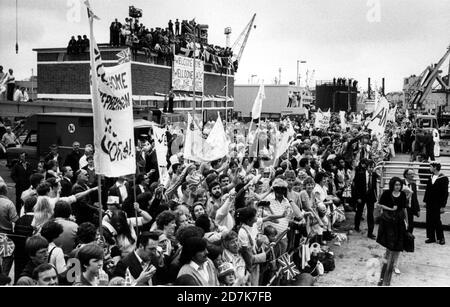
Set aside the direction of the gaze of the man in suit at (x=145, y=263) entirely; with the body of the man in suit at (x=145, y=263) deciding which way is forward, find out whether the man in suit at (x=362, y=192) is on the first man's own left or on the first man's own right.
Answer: on the first man's own left

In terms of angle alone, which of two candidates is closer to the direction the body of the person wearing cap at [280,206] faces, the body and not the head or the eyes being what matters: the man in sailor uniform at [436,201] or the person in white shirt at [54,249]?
the person in white shirt

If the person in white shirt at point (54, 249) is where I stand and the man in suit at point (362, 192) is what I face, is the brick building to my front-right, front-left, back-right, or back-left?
front-left

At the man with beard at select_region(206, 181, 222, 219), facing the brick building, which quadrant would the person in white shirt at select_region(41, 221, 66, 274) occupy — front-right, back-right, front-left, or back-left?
back-left

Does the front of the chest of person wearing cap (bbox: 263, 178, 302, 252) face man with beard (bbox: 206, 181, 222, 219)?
no

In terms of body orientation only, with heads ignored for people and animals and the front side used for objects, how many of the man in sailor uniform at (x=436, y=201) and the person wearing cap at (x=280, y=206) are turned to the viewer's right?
0

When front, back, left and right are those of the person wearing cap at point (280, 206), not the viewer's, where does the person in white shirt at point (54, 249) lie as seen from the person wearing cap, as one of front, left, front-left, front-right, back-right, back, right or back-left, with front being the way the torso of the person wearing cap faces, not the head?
front-right

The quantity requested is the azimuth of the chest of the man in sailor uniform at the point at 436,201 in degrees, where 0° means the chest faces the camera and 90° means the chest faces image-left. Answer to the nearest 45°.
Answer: approximately 45°

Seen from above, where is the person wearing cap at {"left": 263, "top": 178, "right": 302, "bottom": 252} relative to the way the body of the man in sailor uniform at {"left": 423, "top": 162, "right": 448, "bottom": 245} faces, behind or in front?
in front

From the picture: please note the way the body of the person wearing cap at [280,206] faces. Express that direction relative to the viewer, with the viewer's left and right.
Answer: facing the viewer
